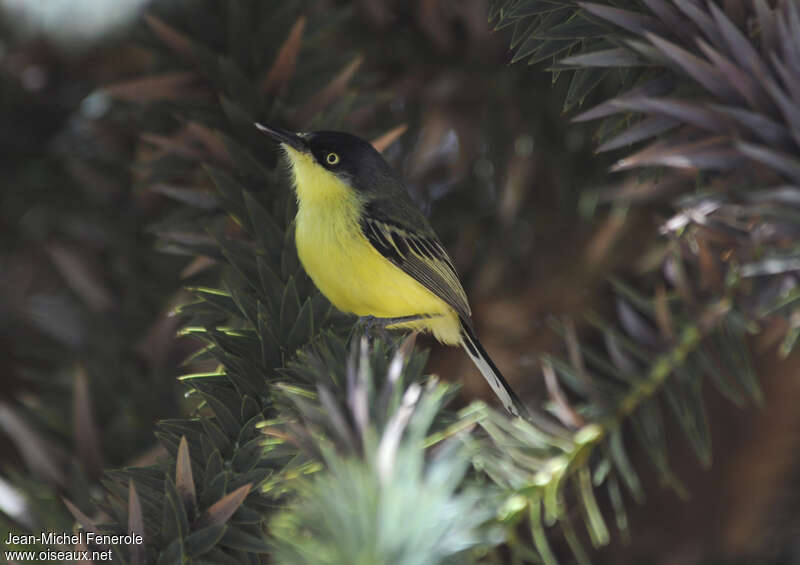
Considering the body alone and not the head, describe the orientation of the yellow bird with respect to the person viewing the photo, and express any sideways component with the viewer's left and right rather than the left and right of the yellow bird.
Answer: facing to the left of the viewer
